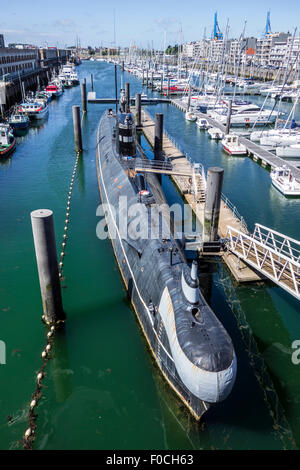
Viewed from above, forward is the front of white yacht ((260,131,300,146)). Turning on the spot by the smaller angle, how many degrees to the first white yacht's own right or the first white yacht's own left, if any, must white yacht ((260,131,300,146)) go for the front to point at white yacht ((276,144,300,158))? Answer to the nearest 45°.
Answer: approximately 90° to the first white yacht's own left

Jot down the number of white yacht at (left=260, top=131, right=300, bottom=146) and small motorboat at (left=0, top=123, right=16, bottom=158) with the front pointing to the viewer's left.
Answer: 1

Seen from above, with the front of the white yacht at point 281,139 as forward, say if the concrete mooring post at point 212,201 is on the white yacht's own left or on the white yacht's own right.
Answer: on the white yacht's own left

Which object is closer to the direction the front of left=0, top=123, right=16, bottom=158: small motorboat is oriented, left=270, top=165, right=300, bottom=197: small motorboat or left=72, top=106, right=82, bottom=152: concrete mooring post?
the small motorboat

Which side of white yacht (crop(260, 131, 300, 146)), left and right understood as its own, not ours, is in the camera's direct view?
left

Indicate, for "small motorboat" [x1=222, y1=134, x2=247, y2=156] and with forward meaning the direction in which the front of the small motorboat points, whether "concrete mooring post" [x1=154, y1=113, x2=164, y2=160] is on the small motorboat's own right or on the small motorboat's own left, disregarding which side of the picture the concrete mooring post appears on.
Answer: on the small motorboat's own right

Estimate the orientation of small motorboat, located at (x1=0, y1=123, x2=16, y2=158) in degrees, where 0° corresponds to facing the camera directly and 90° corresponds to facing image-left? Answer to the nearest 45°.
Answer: approximately 315°

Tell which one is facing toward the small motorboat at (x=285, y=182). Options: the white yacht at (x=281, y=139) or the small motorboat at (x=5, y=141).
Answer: the small motorboat at (x=5, y=141)

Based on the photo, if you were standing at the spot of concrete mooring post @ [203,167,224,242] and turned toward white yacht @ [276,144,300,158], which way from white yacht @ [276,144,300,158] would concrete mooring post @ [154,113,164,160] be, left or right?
left

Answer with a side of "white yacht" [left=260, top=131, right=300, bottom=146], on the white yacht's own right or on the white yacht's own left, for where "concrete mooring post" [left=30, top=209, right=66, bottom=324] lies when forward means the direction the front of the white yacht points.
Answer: on the white yacht's own left
